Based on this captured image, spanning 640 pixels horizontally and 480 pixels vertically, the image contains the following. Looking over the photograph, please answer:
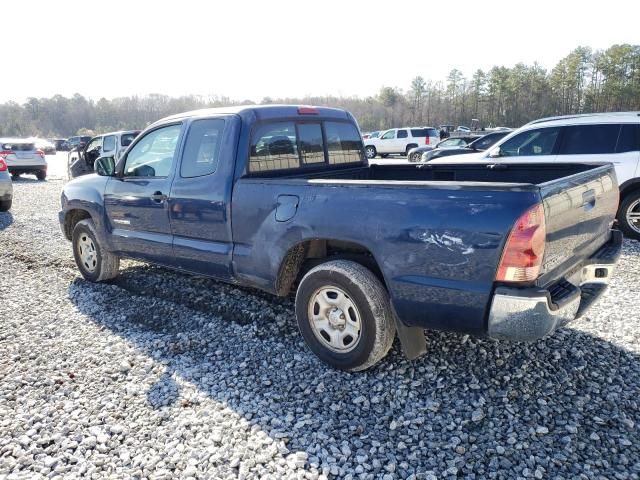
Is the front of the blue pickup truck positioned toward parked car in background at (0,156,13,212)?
yes

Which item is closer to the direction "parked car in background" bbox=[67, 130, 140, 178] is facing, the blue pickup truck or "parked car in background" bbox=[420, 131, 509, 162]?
the blue pickup truck

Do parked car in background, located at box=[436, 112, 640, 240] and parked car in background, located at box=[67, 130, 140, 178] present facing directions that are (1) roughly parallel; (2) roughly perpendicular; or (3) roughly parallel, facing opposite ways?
roughly parallel

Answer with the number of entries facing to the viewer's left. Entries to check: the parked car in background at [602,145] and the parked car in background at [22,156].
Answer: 1

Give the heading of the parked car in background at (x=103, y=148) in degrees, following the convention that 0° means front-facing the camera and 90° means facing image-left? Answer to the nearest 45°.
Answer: approximately 45°

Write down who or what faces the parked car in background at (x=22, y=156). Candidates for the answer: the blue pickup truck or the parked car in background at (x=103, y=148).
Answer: the blue pickup truck

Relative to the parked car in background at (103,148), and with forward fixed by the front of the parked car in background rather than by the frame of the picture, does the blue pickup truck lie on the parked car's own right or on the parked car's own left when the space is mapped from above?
on the parked car's own left

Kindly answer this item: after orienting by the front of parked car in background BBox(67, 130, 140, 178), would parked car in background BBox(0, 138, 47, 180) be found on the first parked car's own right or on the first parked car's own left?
on the first parked car's own right

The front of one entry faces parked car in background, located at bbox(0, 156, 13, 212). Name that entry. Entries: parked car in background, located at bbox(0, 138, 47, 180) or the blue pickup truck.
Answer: the blue pickup truck

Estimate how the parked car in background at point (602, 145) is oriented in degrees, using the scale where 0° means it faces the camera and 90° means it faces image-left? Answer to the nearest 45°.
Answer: approximately 90°

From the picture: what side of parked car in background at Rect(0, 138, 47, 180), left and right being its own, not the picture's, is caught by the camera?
back

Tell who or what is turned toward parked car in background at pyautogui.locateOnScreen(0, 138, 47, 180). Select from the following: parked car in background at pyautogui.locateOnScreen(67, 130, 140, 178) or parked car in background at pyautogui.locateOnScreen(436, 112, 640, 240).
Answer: parked car in background at pyautogui.locateOnScreen(436, 112, 640, 240)

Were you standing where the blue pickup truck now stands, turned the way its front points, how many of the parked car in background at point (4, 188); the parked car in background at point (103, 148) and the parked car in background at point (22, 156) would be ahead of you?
3

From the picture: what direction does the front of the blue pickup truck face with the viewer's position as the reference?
facing away from the viewer and to the left of the viewer
